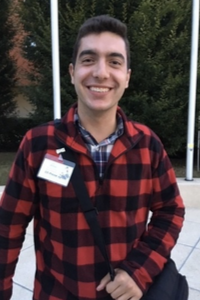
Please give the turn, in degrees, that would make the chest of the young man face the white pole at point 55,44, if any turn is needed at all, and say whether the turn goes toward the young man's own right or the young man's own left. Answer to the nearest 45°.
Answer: approximately 180°

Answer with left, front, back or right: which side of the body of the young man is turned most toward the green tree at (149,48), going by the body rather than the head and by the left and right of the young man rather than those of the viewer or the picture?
back

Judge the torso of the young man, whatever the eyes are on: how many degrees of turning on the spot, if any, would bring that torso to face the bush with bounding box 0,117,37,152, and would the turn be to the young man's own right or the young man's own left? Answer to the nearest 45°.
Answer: approximately 180°

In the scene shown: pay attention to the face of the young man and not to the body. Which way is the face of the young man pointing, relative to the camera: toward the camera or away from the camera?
toward the camera

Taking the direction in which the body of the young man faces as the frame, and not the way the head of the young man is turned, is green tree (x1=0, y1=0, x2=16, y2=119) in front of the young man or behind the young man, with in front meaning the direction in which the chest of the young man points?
behind

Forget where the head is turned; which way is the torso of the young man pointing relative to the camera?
toward the camera

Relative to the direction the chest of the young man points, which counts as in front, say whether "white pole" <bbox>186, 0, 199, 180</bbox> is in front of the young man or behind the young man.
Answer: behind
